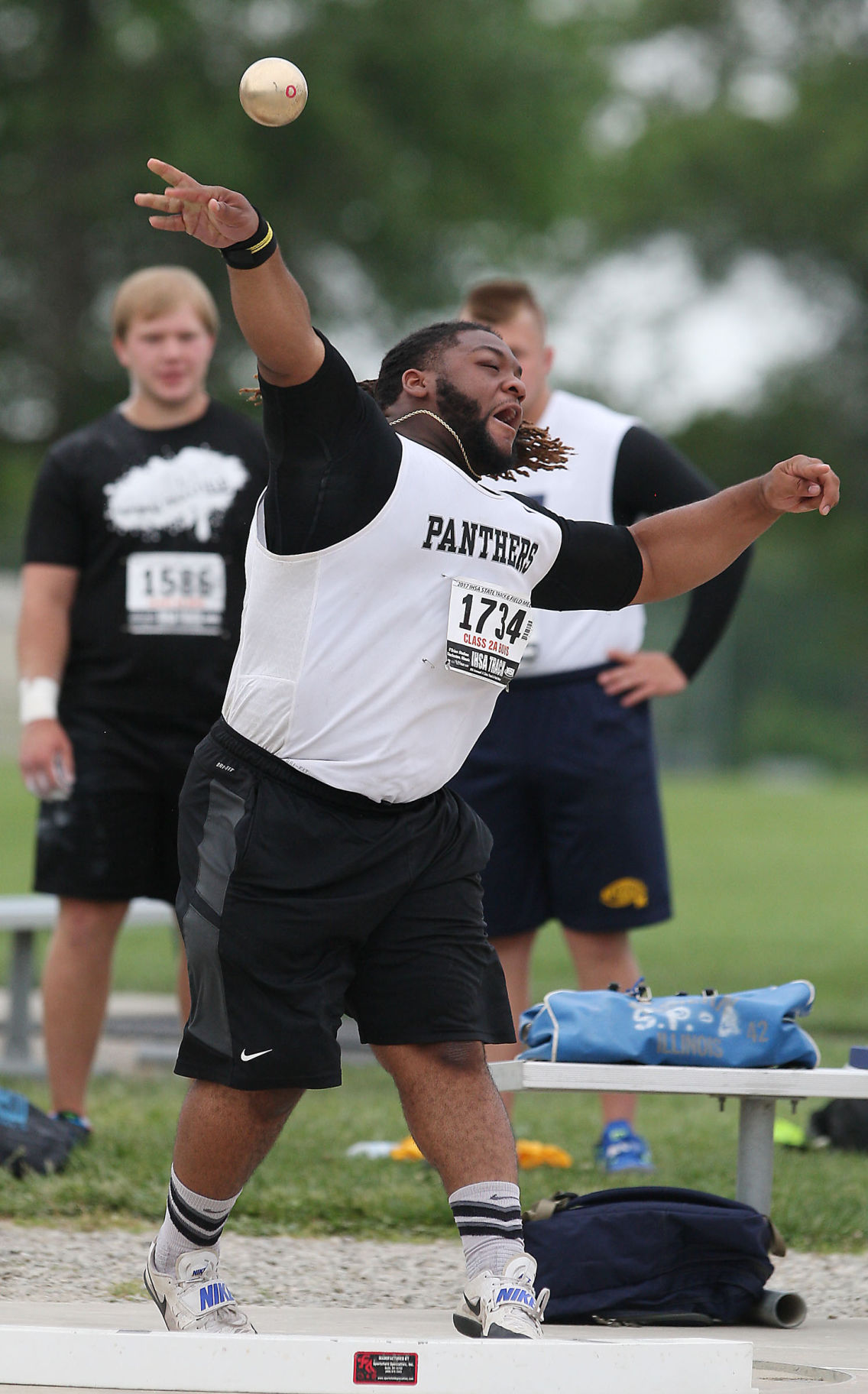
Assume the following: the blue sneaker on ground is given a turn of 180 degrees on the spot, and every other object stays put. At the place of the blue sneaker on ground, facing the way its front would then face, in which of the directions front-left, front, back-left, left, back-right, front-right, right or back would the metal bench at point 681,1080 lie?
back-left

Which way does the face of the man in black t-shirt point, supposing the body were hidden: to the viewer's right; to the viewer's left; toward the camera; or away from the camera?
toward the camera

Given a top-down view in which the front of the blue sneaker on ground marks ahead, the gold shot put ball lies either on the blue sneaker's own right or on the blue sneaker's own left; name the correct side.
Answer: on the blue sneaker's own right

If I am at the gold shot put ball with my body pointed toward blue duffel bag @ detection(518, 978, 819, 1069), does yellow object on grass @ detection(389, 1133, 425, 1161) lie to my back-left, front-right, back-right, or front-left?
front-left

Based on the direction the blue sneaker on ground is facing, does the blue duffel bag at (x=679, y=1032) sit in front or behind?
in front

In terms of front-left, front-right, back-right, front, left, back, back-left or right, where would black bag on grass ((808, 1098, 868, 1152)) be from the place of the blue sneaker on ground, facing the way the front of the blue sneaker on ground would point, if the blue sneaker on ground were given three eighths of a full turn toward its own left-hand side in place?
front-right

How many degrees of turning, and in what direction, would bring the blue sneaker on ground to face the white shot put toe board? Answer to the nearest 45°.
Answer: approximately 45° to its right

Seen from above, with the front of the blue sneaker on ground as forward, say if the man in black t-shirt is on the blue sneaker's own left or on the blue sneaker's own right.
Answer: on the blue sneaker's own right
